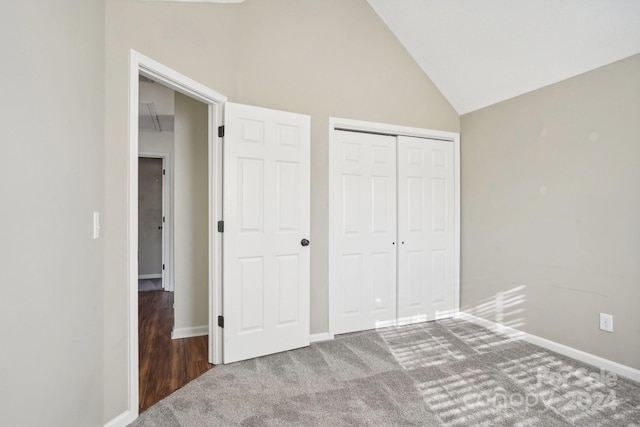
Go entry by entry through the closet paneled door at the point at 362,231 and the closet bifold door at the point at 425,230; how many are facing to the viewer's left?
0

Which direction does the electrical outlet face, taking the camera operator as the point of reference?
facing the viewer and to the left of the viewer

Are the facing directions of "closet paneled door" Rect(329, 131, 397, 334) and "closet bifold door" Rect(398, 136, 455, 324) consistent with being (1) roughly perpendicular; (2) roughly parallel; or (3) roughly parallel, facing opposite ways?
roughly parallel

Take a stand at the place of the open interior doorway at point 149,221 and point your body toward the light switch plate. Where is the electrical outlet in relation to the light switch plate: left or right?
left

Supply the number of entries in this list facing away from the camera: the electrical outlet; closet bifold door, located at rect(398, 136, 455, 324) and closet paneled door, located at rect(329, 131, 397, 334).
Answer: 0

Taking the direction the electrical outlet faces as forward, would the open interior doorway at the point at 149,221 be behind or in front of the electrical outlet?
in front

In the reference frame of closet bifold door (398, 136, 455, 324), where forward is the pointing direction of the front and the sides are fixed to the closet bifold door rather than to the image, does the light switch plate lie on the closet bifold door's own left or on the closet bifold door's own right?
on the closet bifold door's own right

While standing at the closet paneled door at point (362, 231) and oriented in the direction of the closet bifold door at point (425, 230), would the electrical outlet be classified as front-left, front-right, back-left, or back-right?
front-right

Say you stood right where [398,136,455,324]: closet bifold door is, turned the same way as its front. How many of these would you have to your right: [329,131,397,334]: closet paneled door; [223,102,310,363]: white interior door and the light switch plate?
3

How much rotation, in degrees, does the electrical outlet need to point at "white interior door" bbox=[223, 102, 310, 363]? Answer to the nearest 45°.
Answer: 0° — it already faces it

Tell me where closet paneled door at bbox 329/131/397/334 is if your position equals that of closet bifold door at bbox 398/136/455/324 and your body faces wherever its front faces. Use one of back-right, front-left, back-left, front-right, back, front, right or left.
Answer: right

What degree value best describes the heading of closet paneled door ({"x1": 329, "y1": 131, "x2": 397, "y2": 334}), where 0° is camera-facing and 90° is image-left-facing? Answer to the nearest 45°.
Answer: approximately 315°

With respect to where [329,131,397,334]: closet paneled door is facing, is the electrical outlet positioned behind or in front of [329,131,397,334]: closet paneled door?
in front

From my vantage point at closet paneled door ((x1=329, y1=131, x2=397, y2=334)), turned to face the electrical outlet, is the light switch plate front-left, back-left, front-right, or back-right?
back-right

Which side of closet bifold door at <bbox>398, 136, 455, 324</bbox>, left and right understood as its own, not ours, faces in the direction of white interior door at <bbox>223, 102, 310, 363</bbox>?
right

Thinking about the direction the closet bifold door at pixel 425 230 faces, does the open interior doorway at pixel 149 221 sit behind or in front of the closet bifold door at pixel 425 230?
behind

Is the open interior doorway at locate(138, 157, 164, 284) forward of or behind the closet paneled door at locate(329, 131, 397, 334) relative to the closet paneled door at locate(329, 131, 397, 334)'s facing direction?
behind

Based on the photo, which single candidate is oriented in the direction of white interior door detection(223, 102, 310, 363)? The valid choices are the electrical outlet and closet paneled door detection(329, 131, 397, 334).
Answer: the electrical outlet
